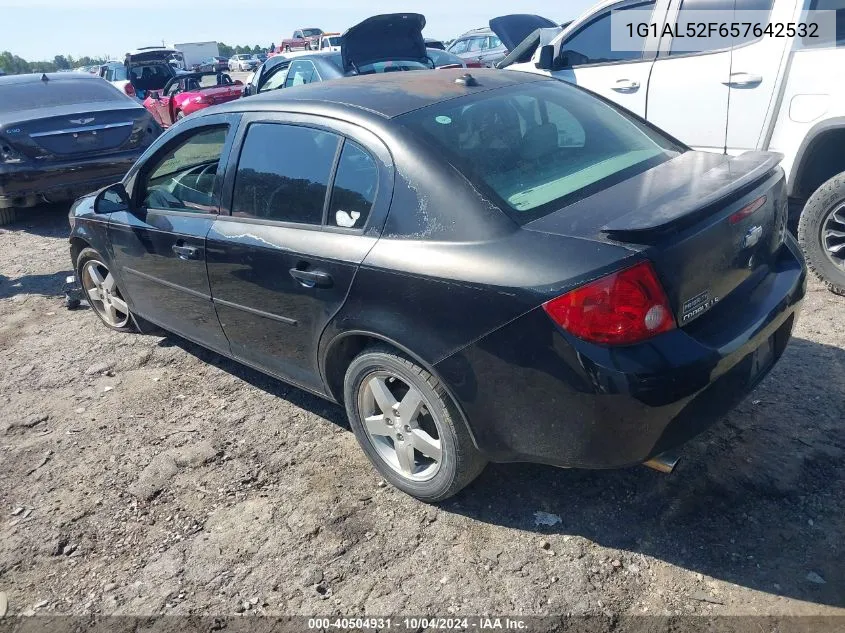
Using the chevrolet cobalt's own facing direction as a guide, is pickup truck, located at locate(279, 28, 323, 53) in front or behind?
in front

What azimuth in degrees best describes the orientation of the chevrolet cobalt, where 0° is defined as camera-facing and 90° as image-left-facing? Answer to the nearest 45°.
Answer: approximately 135°

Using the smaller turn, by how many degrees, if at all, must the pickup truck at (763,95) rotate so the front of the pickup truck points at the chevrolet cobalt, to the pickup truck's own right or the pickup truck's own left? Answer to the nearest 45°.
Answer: approximately 90° to the pickup truck's own left

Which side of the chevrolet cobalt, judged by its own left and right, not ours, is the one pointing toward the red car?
front

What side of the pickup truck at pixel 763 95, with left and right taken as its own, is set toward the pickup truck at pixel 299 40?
front

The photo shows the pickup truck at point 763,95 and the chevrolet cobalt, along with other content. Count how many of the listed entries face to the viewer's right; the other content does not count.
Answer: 0

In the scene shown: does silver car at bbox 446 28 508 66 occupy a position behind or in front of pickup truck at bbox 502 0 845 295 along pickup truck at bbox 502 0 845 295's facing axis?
in front

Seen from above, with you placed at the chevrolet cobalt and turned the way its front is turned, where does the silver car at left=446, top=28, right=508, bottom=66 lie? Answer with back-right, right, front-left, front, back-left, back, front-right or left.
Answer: front-right

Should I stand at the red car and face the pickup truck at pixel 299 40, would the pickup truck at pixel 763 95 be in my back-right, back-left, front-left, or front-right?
back-right

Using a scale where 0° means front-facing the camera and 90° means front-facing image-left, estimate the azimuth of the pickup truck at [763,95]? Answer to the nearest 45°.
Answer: approximately 135°
